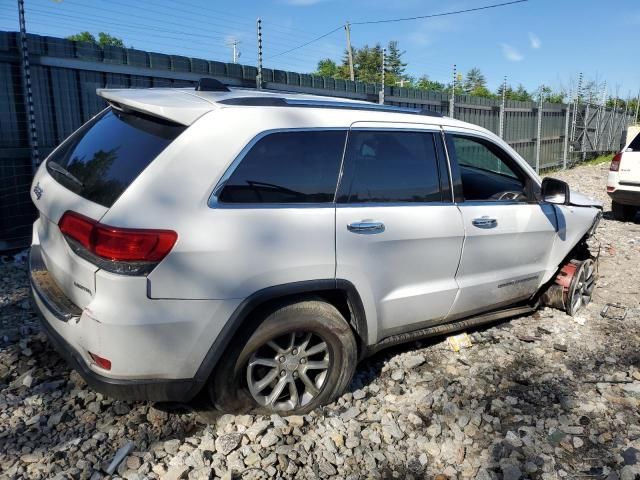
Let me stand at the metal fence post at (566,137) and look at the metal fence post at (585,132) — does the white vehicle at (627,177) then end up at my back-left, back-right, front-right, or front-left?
back-right

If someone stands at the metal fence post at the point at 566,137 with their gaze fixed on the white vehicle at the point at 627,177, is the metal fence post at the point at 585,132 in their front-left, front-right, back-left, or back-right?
back-left

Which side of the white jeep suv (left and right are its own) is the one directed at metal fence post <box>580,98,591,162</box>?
front

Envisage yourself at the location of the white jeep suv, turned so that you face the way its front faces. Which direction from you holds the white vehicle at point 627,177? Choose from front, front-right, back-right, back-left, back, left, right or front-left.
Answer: front

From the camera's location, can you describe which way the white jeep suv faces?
facing away from the viewer and to the right of the viewer

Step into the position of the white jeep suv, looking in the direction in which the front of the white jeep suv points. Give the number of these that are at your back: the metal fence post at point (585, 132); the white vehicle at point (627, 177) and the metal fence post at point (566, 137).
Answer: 0

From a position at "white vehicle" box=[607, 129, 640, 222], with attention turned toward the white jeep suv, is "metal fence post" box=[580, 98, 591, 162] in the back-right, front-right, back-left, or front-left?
back-right

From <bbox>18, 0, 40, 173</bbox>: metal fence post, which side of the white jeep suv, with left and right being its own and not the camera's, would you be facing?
left

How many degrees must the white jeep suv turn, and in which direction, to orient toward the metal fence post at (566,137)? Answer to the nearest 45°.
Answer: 0° — it already faces it
